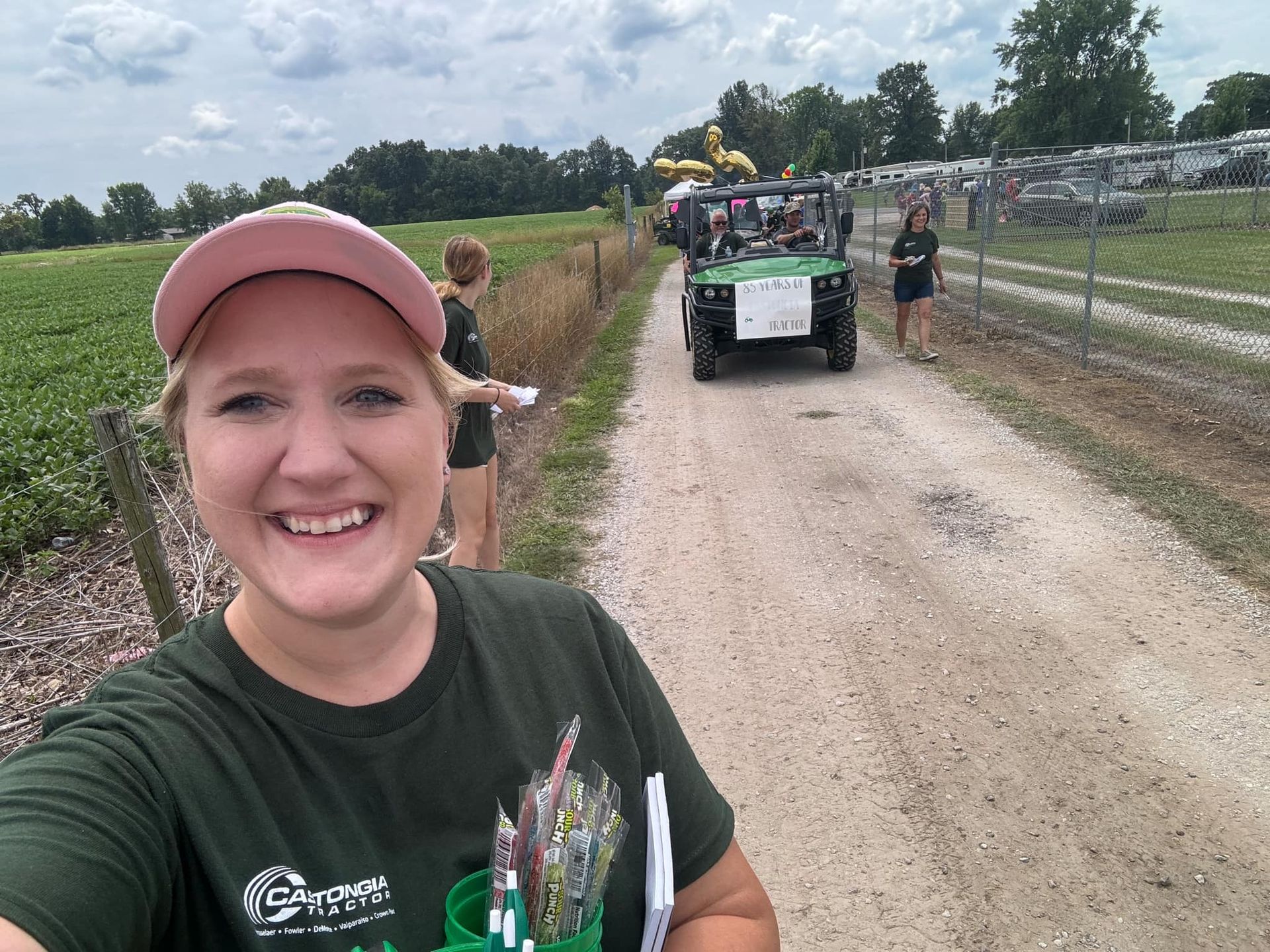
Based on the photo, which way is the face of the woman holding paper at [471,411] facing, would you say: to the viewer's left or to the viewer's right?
to the viewer's right

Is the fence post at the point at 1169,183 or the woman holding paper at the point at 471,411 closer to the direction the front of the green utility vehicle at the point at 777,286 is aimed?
the woman holding paper

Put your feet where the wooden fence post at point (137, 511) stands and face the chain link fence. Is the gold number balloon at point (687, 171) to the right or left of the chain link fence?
left

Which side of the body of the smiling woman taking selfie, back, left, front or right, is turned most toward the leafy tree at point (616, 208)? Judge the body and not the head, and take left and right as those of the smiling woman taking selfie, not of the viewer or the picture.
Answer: back

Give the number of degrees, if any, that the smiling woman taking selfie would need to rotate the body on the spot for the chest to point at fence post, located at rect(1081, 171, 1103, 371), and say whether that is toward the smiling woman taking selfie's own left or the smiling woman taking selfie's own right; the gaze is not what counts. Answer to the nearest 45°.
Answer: approximately 135° to the smiling woman taking selfie's own left

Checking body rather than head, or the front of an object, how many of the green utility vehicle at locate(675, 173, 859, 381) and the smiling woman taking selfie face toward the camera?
2

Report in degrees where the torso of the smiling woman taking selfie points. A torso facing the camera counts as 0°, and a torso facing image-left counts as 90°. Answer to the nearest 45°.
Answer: approximately 0°

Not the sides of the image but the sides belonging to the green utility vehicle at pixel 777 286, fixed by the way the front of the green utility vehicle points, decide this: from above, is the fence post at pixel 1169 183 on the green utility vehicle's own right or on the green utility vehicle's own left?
on the green utility vehicle's own left

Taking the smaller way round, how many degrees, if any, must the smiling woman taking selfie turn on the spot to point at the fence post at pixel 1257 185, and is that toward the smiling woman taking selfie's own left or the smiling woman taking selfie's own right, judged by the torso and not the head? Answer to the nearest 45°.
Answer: approximately 135° to the smiling woman taking selfie's own left

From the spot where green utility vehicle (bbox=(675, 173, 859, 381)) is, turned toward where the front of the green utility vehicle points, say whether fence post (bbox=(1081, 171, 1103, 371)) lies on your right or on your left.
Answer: on your left
